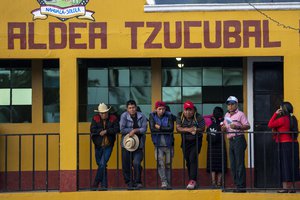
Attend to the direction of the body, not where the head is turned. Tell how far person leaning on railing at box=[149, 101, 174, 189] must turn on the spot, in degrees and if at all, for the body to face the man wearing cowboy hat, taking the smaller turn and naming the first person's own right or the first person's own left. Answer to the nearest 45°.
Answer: approximately 90° to the first person's own right

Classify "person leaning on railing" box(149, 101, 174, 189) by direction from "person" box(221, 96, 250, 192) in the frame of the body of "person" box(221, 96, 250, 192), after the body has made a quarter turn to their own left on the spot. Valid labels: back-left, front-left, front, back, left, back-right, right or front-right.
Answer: back-right

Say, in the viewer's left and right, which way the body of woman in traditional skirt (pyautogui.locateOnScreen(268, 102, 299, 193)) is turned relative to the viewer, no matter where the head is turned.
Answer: facing to the left of the viewer

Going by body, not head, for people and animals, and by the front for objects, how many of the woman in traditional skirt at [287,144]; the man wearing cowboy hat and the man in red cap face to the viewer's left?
1

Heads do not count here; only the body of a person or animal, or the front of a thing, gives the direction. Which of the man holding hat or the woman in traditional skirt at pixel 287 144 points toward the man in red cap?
the woman in traditional skirt

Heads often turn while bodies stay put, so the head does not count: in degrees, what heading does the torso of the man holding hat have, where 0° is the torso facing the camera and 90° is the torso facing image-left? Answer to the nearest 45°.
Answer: approximately 0°

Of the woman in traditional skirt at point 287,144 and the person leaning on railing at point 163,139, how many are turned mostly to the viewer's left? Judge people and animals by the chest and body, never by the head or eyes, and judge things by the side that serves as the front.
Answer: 1

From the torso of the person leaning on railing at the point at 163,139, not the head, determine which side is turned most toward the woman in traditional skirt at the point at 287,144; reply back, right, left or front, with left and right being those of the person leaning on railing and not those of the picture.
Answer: left

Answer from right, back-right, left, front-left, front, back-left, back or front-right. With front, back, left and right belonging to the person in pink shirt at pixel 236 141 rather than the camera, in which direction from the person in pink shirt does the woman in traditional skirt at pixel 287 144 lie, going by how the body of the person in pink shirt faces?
back-left
